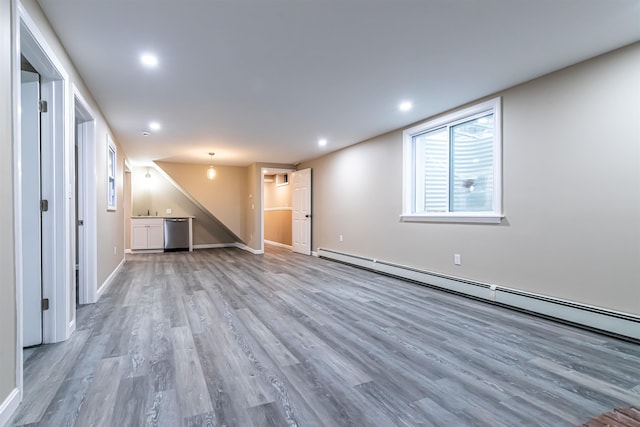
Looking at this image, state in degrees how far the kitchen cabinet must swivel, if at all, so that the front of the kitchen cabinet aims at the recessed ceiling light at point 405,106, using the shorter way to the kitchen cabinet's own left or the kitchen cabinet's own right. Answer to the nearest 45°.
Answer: approximately 45° to the kitchen cabinet's own left

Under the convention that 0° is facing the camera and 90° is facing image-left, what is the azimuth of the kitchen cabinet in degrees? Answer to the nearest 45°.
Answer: approximately 0°

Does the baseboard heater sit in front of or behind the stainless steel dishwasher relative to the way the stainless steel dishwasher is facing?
in front

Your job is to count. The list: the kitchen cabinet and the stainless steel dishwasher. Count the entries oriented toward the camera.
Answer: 2

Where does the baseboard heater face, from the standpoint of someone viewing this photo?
facing the viewer and to the left of the viewer

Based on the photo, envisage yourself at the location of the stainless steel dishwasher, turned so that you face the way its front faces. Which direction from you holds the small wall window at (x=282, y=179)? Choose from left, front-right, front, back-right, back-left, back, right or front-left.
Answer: left

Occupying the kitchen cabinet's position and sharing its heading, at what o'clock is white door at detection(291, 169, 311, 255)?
The white door is roughly at 10 o'clock from the kitchen cabinet.

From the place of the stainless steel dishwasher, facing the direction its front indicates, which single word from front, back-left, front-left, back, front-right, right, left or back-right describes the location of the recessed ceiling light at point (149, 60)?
front

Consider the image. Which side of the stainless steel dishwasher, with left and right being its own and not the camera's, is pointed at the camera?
front

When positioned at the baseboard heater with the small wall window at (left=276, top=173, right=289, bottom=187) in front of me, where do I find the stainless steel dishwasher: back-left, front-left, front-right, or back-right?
front-left

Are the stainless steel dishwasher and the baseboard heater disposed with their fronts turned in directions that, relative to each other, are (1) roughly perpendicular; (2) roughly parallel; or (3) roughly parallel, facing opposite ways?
roughly perpendicular

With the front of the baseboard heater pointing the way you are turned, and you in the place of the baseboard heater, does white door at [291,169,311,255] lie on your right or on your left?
on your right

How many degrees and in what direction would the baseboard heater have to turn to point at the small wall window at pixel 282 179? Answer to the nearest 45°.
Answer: approximately 90° to its right
